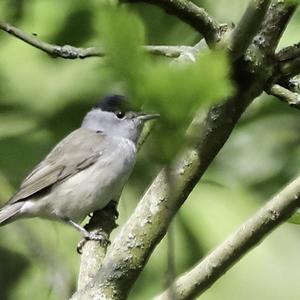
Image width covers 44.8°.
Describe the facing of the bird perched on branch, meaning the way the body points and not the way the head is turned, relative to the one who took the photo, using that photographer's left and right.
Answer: facing to the right of the viewer

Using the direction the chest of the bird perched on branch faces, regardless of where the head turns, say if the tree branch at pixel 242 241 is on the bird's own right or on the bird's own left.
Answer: on the bird's own left
